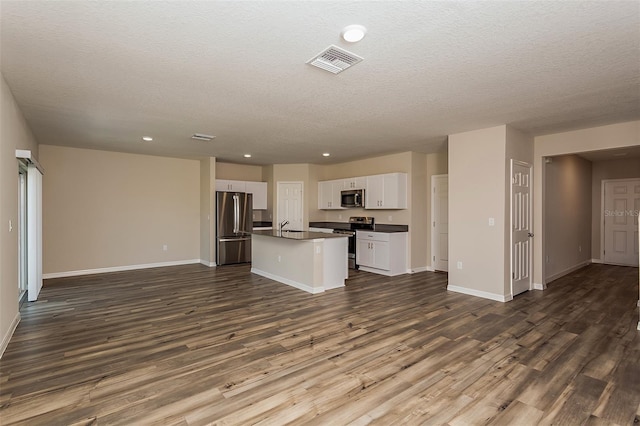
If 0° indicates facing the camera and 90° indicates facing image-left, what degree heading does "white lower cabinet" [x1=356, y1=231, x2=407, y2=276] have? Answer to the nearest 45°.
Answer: approximately 45°

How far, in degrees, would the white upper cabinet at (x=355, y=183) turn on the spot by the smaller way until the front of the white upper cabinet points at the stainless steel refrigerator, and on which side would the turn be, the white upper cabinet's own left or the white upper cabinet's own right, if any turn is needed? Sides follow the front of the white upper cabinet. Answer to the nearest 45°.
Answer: approximately 45° to the white upper cabinet's own right

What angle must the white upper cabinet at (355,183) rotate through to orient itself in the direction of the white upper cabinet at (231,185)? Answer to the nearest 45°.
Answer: approximately 45° to its right

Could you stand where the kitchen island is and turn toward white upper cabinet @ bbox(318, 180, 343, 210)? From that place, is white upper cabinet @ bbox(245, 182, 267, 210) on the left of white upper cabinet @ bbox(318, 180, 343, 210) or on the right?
left

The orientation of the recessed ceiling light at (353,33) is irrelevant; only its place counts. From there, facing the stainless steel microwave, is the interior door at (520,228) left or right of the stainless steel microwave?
right

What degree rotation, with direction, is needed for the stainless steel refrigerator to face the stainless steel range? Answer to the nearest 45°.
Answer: approximately 45° to its left

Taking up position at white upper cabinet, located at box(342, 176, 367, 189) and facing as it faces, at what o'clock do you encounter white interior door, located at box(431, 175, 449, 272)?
The white interior door is roughly at 8 o'clock from the white upper cabinet.
